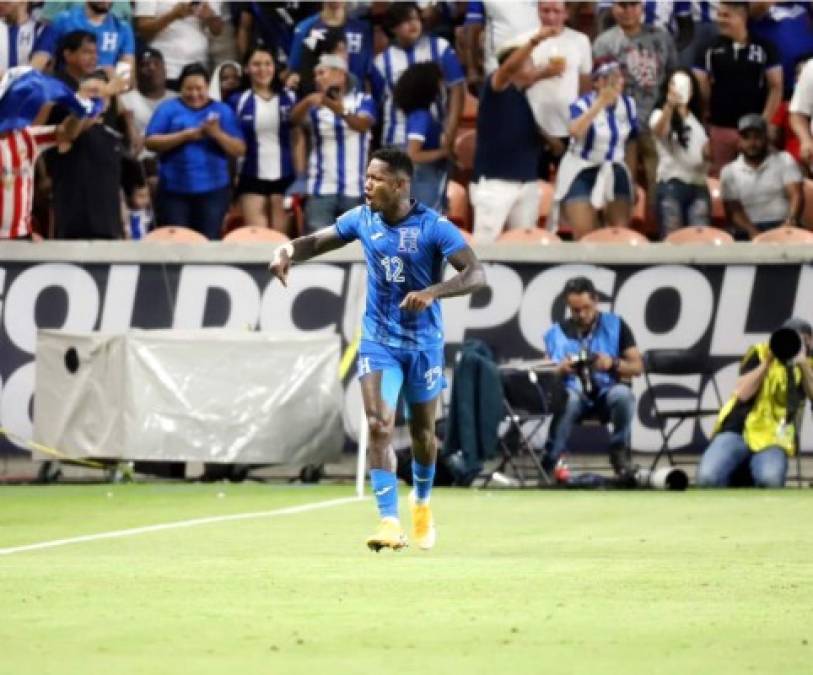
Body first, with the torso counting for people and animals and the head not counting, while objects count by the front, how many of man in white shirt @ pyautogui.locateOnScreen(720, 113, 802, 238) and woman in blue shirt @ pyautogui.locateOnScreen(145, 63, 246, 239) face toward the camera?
2

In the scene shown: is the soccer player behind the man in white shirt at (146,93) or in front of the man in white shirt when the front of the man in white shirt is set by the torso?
in front

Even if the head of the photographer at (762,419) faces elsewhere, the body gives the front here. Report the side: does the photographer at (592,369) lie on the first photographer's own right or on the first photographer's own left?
on the first photographer's own right

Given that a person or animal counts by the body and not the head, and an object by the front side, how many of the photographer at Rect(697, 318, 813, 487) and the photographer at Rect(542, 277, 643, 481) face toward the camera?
2

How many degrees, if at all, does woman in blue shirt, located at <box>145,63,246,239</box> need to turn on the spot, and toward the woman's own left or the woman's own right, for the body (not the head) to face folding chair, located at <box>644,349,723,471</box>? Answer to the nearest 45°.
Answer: approximately 90° to the woman's own left

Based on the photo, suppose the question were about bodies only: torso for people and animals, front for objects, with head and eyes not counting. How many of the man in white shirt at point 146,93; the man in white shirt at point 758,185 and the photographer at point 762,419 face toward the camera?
3

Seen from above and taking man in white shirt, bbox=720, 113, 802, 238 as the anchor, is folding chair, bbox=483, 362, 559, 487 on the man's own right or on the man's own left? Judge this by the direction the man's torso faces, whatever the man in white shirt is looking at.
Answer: on the man's own right

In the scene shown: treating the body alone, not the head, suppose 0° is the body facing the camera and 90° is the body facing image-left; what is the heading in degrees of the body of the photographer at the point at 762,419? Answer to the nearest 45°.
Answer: approximately 0°
